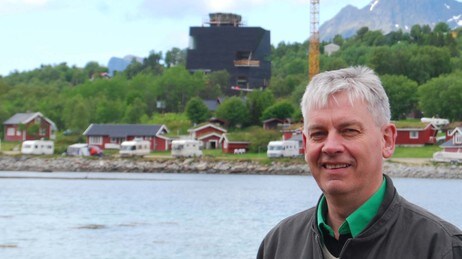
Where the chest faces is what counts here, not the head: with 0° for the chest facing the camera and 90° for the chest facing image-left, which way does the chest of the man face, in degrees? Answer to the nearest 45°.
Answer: approximately 45°
